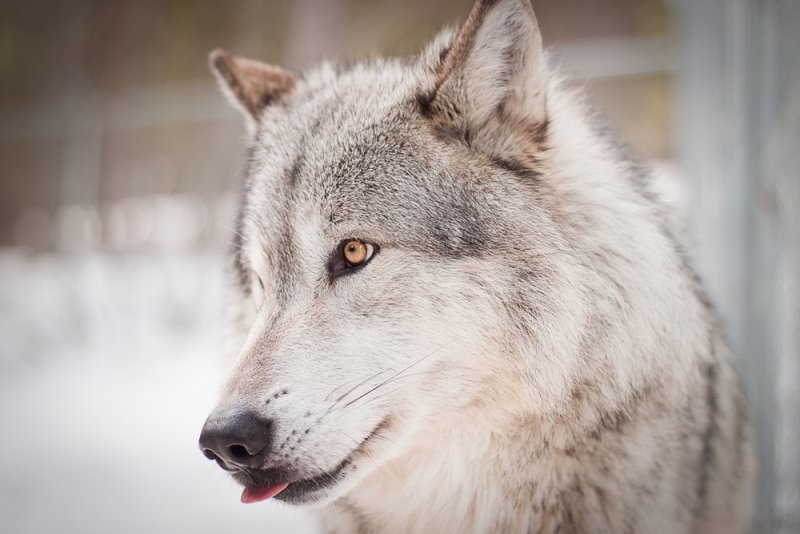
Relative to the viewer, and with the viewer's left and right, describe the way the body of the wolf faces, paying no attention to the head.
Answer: facing the viewer and to the left of the viewer
